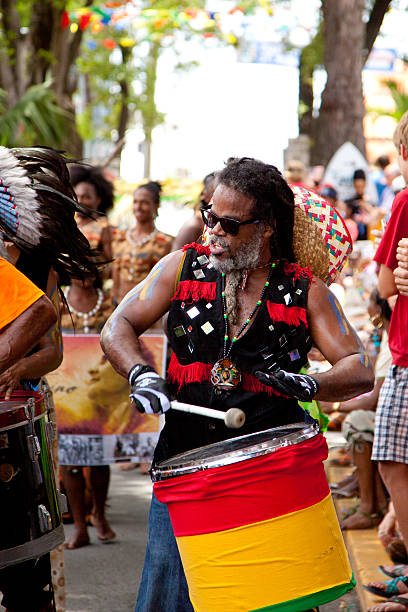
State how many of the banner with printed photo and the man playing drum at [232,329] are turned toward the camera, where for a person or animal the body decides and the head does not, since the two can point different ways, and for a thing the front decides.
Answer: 2

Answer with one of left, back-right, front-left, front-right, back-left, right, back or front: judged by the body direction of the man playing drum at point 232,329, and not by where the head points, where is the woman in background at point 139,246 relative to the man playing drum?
back

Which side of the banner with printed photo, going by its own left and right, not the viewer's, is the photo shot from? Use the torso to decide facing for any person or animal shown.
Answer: front

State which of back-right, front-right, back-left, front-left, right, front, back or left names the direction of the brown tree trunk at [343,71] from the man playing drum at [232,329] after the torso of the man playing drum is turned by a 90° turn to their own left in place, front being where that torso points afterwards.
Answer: left

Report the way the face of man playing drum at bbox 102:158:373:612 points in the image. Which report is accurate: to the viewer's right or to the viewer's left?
to the viewer's left

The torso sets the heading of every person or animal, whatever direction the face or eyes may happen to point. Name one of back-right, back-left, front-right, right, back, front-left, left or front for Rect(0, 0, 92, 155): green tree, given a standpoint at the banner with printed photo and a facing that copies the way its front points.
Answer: back

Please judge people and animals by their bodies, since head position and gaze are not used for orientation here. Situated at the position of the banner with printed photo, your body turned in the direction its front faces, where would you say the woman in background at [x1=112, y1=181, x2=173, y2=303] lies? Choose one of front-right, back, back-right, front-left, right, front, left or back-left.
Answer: back

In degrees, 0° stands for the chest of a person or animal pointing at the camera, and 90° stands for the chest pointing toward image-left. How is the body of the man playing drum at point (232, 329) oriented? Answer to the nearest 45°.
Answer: approximately 0°

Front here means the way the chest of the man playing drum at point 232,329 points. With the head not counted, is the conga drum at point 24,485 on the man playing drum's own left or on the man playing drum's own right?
on the man playing drum's own right

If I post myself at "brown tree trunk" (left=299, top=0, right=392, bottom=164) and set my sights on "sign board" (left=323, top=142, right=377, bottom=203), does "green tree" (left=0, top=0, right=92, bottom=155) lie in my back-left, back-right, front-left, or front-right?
front-right

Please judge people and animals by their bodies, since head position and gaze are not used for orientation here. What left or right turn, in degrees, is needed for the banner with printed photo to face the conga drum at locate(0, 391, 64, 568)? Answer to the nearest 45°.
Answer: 0° — it already faces it

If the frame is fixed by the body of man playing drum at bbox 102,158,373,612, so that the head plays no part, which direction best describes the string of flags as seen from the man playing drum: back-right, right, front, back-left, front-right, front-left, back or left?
back

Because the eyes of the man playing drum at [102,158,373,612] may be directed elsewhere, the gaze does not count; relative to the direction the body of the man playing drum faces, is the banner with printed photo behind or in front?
behind

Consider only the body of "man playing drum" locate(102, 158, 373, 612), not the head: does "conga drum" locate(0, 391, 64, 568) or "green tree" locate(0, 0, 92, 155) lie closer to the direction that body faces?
the conga drum
